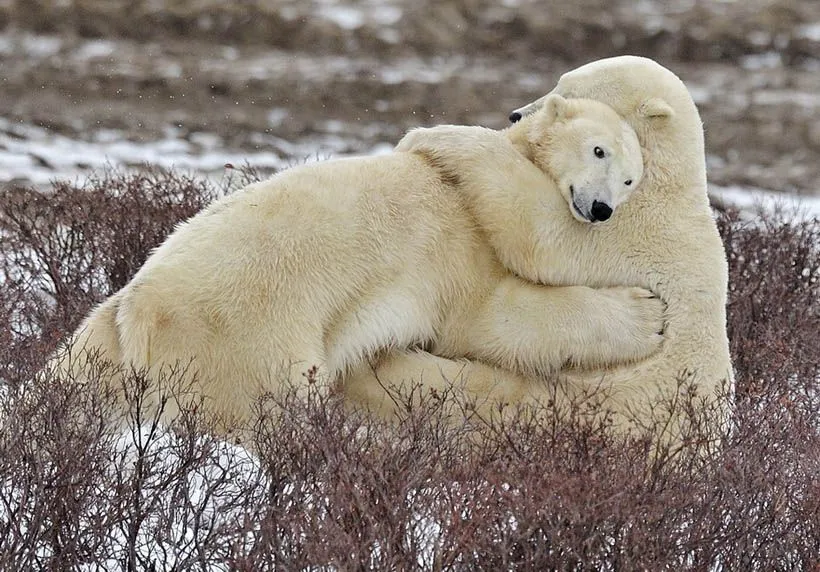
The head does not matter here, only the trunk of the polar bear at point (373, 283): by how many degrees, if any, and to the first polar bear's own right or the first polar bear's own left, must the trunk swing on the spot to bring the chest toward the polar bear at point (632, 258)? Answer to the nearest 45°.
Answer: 0° — it already faces it

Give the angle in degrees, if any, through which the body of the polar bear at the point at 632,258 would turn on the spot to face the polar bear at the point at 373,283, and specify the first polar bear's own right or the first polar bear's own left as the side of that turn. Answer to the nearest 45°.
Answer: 0° — it already faces it

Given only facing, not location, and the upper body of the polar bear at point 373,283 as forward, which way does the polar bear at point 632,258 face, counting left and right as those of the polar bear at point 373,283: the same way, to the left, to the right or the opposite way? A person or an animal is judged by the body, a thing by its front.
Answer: the opposite way

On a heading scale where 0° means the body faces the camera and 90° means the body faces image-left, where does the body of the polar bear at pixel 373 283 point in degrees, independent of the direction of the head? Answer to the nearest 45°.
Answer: approximately 270°

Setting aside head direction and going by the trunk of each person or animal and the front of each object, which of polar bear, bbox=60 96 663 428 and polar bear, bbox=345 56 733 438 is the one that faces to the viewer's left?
polar bear, bbox=345 56 733 438

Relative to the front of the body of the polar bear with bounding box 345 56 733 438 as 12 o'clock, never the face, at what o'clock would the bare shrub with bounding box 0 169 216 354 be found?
The bare shrub is roughly at 1 o'clock from the polar bear.

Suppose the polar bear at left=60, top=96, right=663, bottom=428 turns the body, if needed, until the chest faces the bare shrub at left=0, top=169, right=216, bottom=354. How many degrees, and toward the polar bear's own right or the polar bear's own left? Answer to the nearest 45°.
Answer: approximately 135° to the polar bear's own left

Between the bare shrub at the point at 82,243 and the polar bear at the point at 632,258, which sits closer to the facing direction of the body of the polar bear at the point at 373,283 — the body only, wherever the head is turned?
the polar bear

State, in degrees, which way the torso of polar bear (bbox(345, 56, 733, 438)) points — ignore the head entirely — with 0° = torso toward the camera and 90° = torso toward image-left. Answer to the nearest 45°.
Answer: approximately 90°
